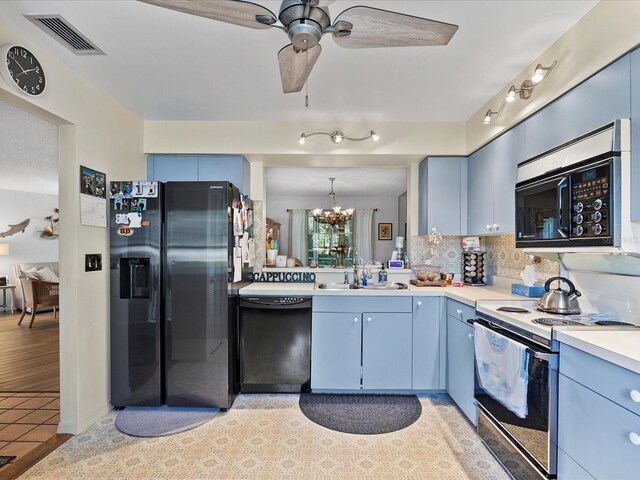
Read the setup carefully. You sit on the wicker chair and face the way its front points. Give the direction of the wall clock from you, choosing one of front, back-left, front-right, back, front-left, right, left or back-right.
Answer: back-right

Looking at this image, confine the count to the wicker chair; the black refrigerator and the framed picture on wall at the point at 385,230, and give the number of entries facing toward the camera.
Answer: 2

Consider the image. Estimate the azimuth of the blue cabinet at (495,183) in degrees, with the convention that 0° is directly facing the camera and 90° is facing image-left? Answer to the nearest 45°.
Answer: approximately 45°

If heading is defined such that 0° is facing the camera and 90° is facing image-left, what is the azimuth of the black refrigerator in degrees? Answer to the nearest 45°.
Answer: approximately 0°

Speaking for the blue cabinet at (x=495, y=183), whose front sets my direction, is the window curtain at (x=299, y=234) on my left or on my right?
on my right

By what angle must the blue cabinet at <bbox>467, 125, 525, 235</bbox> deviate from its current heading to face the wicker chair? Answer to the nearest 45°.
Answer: approximately 45° to its right

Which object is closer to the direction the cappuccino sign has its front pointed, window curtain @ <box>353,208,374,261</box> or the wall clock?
the wall clock

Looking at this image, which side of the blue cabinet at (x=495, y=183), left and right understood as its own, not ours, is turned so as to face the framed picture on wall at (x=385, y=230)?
right

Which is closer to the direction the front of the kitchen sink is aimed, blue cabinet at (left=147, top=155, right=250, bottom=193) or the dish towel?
the dish towel
